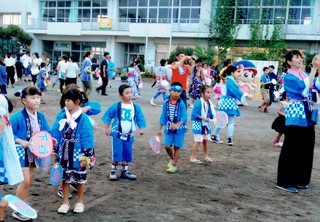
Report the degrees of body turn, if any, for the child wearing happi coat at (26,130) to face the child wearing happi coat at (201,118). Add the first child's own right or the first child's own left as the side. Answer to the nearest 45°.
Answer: approximately 90° to the first child's own left

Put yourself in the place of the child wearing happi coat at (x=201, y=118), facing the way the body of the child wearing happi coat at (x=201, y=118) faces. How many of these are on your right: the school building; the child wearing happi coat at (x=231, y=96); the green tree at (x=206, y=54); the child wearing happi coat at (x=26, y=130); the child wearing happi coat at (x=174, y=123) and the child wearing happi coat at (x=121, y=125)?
3

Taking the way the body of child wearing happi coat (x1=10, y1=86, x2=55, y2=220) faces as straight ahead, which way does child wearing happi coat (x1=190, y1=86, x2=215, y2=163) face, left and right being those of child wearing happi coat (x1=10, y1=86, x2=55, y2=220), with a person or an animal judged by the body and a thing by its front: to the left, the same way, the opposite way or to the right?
the same way

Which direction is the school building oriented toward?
toward the camera

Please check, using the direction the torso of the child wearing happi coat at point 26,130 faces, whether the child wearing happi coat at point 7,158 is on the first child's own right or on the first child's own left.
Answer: on the first child's own right

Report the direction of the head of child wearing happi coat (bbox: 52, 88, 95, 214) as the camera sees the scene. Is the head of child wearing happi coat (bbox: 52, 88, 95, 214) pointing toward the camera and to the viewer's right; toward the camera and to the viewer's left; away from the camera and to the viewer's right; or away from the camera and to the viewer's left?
toward the camera and to the viewer's left

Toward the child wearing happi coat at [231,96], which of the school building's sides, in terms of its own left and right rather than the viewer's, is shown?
front
